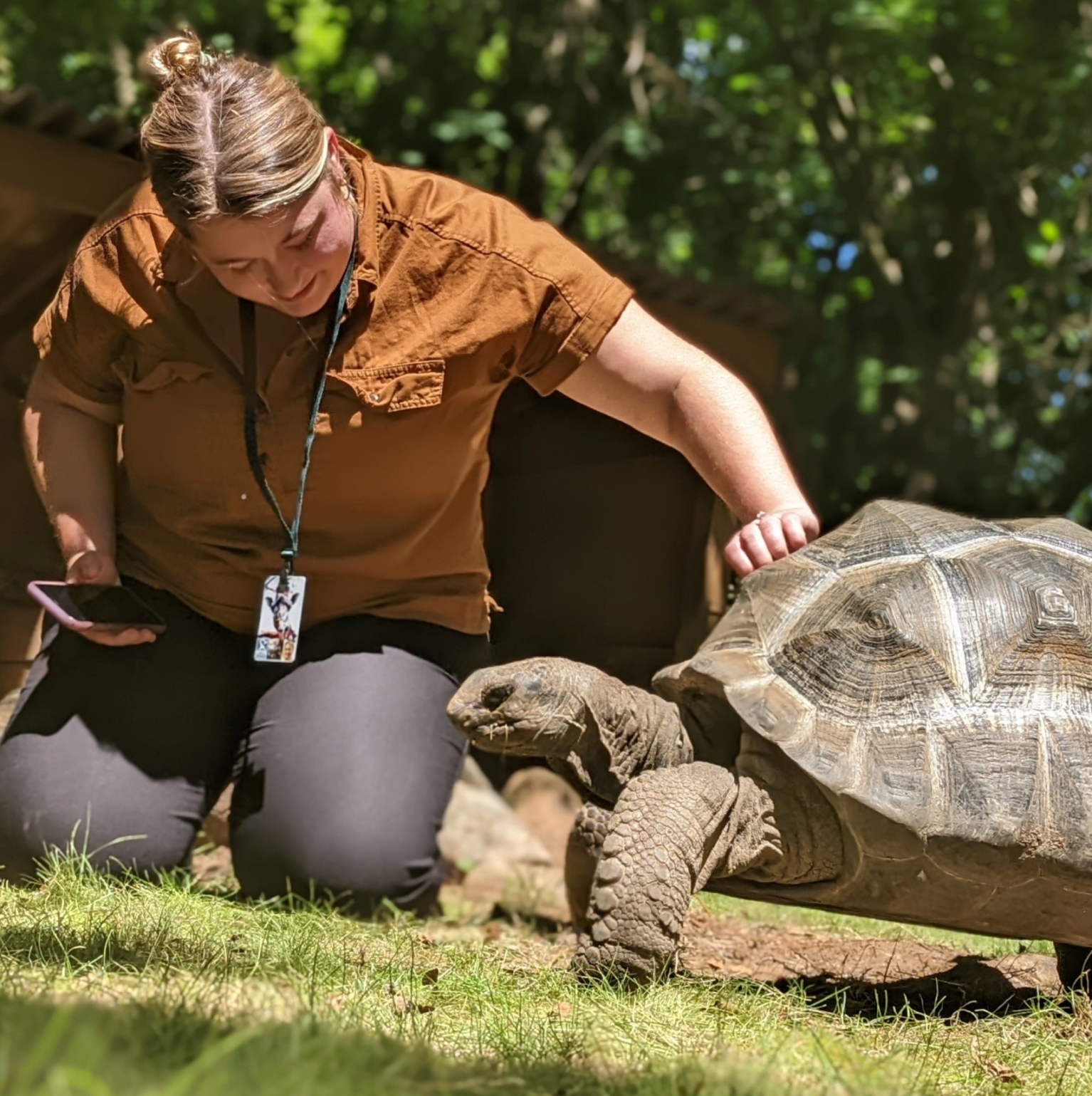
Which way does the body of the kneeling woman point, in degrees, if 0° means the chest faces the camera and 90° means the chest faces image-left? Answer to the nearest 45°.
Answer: approximately 0°

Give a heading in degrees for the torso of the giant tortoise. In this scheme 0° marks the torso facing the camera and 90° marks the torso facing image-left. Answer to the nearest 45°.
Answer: approximately 90°

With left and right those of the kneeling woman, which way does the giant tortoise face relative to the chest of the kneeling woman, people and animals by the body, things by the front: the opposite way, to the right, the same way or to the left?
to the right

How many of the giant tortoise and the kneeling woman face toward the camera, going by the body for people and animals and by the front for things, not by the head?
1

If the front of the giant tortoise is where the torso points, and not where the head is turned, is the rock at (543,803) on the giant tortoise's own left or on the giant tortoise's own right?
on the giant tortoise's own right
